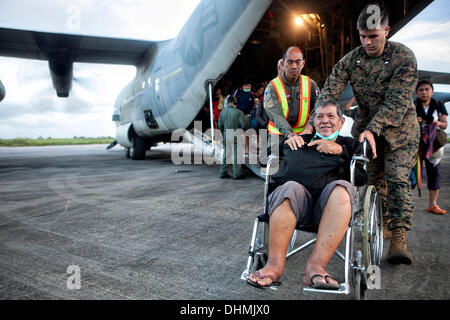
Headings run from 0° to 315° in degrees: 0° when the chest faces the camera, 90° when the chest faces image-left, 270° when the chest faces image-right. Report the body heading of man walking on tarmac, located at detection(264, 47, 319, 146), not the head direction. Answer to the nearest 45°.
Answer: approximately 0°

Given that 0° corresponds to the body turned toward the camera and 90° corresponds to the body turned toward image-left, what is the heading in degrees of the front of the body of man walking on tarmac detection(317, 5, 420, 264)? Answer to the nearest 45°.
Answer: approximately 45°

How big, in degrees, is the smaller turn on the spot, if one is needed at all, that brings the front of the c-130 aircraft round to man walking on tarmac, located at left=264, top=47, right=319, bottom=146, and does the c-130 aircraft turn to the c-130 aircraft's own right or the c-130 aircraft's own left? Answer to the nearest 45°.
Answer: approximately 135° to the c-130 aircraft's own left

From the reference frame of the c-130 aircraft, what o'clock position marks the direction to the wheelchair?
The wheelchair is roughly at 7 o'clock from the c-130 aircraft.

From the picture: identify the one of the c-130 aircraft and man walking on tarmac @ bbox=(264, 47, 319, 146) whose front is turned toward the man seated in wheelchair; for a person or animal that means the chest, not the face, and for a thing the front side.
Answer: the man walking on tarmac

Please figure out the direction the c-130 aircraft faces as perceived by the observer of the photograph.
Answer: facing away from the viewer and to the left of the viewer

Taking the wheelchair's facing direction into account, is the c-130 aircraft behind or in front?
behind

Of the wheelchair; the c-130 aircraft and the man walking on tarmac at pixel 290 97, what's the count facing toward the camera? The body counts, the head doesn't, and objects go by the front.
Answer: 2
